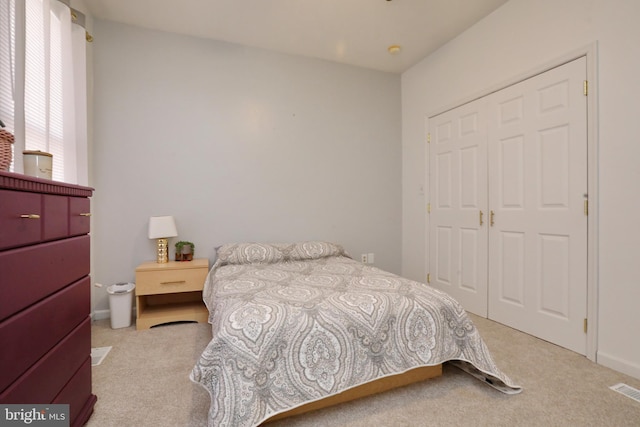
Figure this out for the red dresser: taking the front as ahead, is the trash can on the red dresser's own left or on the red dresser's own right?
on the red dresser's own left

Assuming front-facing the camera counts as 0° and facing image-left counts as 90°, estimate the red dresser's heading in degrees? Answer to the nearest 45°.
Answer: approximately 315°

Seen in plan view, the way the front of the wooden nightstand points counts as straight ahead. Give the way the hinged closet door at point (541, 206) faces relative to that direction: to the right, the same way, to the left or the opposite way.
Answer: to the right

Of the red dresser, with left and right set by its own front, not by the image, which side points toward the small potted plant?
left

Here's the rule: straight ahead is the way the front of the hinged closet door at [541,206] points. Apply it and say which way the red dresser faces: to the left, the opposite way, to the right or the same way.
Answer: the opposite way

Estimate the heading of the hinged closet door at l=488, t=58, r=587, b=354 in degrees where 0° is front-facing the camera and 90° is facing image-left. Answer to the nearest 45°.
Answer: approximately 45°

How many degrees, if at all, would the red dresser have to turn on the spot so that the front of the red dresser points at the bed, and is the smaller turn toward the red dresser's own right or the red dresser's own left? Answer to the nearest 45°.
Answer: approximately 45° to the red dresser's own left
